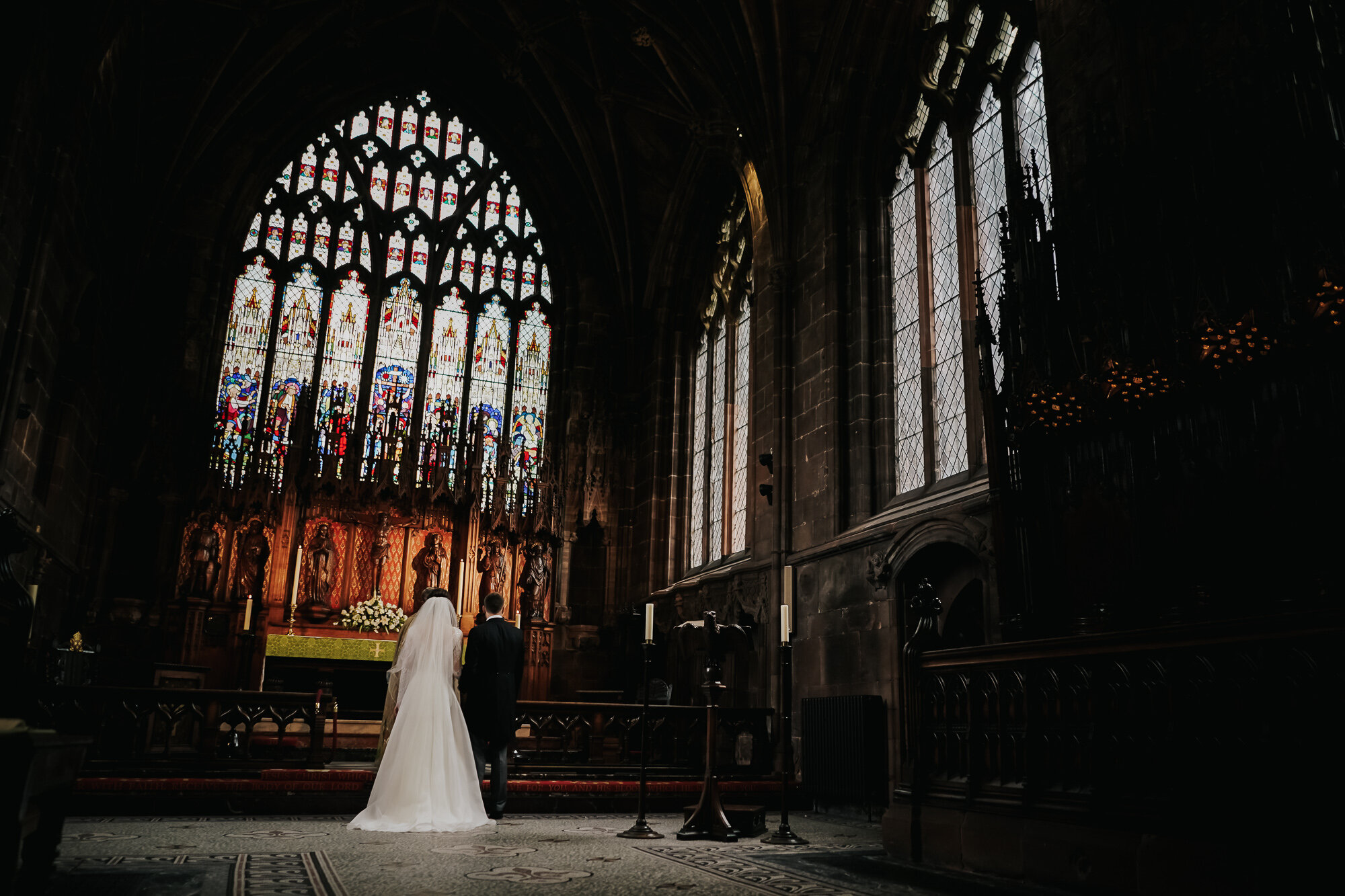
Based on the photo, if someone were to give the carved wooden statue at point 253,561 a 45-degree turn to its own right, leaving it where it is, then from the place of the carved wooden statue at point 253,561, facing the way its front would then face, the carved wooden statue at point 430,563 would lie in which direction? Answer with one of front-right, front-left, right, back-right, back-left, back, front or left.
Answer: back-left

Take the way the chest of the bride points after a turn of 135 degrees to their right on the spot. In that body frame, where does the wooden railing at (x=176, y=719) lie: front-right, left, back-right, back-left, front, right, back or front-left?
back

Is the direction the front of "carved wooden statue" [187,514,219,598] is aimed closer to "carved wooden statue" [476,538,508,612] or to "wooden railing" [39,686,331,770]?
the wooden railing

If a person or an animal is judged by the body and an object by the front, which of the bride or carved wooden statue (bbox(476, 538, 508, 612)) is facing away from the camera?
the bride

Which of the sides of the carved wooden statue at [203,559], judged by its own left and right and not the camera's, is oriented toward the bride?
front

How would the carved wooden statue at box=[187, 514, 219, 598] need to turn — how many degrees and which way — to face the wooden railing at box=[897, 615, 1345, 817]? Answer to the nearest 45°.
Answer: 0° — it already faces it

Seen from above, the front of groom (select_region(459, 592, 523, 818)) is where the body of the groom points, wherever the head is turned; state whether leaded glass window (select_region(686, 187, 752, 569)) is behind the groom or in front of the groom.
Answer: in front

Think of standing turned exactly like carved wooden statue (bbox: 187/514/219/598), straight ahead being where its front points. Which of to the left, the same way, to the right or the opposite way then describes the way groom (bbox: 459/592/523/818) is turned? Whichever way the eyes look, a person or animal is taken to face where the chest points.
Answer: the opposite way

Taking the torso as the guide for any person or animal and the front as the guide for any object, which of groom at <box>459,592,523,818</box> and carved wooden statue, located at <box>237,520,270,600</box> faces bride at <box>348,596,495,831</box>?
the carved wooden statue

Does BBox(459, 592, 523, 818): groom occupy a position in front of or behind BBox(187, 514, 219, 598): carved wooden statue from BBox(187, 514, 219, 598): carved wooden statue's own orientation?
in front

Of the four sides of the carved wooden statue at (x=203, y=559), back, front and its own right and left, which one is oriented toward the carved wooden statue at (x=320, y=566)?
left

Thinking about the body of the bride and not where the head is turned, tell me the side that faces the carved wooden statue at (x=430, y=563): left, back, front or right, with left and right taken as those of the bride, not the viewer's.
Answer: front

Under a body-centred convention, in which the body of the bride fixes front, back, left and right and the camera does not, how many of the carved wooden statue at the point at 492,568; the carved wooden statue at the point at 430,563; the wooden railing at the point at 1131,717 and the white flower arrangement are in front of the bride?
3

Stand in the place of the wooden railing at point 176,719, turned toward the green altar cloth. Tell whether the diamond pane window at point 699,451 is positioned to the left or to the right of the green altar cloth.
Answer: right

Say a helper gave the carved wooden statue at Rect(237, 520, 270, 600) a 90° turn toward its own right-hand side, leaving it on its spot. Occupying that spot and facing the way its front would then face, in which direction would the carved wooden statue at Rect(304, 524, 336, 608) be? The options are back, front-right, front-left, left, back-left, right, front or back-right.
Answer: back

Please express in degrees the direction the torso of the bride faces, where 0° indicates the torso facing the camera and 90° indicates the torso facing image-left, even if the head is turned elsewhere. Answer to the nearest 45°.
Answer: approximately 180°

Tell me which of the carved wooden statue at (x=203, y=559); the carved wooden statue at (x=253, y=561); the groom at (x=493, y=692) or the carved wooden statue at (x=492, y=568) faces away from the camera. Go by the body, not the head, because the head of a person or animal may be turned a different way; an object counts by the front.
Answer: the groom

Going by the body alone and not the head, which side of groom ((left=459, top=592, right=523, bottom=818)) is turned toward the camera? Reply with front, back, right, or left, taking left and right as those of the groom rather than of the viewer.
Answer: back

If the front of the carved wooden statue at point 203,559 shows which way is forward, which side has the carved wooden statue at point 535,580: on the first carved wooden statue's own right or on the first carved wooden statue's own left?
on the first carved wooden statue's own left
